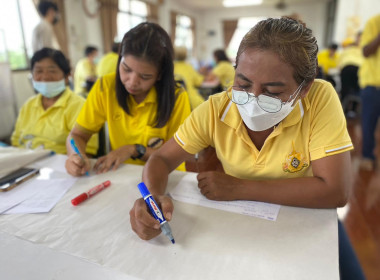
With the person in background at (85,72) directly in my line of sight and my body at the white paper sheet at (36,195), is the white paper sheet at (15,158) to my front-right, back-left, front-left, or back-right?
front-left

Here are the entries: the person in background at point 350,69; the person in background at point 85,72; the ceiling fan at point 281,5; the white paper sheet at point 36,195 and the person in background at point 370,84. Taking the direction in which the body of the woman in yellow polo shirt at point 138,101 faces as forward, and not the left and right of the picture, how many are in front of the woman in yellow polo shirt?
1

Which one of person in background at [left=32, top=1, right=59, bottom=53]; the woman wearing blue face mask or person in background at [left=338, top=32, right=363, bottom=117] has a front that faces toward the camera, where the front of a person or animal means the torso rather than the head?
the woman wearing blue face mask

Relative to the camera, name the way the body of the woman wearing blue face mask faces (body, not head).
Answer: toward the camera

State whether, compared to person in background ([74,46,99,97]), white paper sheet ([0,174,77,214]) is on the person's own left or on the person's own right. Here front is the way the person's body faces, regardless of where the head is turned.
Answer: on the person's own right

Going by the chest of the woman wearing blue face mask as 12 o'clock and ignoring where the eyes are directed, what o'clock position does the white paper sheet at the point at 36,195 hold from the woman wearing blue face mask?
The white paper sheet is roughly at 12 o'clock from the woman wearing blue face mask.

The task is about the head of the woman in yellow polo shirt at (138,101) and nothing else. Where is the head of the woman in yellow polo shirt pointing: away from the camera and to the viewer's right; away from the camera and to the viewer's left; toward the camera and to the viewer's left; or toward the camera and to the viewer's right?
toward the camera and to the viewer's left

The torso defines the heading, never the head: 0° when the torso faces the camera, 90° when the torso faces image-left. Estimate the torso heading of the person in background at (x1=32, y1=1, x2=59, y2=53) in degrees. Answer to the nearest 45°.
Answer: approximately 270°

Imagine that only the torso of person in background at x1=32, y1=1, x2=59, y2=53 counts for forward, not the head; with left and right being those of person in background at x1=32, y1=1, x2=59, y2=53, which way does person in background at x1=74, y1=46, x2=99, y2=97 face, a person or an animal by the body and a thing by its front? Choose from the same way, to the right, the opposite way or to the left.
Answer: the same way

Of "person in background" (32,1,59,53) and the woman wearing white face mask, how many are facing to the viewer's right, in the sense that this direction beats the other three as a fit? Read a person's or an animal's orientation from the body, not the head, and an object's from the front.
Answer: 1

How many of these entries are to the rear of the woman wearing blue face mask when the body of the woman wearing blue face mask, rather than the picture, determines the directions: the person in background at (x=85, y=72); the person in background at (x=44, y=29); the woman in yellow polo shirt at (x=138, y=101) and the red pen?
2

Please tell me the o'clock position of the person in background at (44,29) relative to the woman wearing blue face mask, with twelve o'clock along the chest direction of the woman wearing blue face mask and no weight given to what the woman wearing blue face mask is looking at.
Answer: The person in background is roughly at 6 o'clock from the woman wearing blue face mask.

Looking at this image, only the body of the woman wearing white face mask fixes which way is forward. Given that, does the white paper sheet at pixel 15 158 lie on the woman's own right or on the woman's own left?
on the woman's own right

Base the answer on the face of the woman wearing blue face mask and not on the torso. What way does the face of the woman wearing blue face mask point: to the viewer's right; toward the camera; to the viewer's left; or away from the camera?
toward the camera
